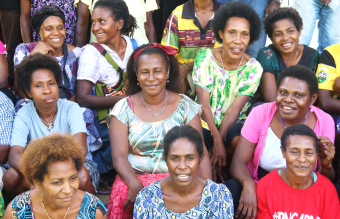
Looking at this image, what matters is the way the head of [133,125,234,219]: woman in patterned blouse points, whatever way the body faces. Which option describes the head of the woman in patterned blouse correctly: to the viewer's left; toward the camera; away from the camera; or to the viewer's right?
toward the camera

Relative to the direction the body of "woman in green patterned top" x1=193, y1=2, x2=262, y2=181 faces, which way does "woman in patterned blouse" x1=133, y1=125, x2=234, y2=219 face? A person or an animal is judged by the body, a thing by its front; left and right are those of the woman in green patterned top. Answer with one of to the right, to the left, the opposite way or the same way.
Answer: the same way

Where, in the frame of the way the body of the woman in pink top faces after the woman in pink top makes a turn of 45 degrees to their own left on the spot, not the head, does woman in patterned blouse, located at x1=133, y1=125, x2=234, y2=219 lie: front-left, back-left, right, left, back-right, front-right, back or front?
right

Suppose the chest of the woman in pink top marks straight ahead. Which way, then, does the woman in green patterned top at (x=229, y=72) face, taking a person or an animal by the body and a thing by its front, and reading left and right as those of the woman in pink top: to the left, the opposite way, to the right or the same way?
the same way

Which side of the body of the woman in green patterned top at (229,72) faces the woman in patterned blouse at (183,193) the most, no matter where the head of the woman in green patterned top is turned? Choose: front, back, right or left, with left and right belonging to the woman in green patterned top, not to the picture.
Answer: front

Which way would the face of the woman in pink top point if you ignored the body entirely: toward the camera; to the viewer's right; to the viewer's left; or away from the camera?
toward the camera

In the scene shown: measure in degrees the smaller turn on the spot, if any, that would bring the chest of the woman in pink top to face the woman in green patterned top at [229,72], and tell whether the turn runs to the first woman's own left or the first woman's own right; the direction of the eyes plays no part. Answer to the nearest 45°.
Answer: approximately 135° to the first woman's own right

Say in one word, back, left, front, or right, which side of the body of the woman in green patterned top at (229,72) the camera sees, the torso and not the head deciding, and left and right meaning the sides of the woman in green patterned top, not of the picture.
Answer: front

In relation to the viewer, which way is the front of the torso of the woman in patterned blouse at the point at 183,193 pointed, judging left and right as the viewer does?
facing the viewer

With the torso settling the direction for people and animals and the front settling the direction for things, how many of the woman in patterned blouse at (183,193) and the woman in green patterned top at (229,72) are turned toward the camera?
2

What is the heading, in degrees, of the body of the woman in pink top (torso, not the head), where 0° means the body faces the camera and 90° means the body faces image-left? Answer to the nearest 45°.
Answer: approximately 0°

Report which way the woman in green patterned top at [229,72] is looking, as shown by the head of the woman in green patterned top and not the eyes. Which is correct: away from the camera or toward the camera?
toward the camera

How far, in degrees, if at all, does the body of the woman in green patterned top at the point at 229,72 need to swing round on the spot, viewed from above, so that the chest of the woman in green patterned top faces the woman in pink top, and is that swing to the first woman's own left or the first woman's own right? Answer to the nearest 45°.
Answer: approximately 45° to the first woman's own left

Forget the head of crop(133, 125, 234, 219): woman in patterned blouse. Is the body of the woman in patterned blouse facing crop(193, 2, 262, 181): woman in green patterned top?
no
